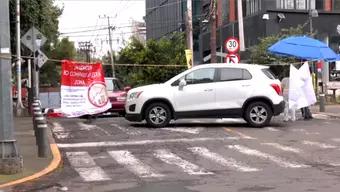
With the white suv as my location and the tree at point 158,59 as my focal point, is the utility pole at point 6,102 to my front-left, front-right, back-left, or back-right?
back-left

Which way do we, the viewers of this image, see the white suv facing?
facing to the left of the viewer

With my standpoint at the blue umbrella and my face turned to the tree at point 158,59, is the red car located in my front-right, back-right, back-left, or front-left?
front-left

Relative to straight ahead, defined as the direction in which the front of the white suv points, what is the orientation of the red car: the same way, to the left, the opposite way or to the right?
to the left

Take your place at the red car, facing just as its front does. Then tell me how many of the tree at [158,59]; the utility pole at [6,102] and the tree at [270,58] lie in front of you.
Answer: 1

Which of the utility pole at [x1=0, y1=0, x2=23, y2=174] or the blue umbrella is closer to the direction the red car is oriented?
the utility pole

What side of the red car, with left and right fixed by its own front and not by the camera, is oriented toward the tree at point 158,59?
back

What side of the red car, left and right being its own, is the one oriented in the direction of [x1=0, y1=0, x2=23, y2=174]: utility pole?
front

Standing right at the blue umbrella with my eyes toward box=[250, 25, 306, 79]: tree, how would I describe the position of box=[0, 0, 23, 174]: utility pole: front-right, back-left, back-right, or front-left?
back-left

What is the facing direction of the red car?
toward the camera

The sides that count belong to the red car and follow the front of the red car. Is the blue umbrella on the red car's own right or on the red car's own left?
on the red car's own left

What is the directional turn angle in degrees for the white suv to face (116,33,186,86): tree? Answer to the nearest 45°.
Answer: approximately 90° to its right
